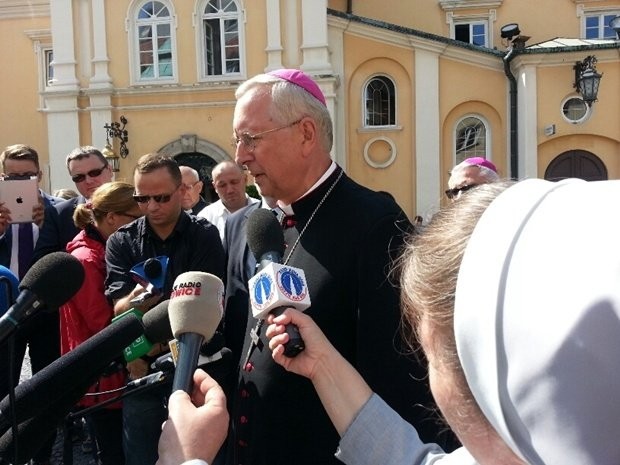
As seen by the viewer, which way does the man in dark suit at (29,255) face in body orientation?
toward the camera

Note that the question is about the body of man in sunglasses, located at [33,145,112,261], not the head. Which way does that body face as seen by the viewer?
toward the camera

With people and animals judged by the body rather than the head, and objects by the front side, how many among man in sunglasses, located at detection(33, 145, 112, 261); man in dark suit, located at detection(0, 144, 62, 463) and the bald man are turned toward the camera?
3

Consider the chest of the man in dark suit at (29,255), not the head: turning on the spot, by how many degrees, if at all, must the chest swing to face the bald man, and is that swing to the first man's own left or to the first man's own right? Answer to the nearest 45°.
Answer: approximately 135° to the first man's own left

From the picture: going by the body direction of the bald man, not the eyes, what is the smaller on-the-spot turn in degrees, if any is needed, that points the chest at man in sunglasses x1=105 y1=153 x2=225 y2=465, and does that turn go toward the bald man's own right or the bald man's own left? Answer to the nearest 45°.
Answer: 0° — they already face them

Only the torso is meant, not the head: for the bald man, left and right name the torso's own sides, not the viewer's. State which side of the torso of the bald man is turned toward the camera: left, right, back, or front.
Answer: front
